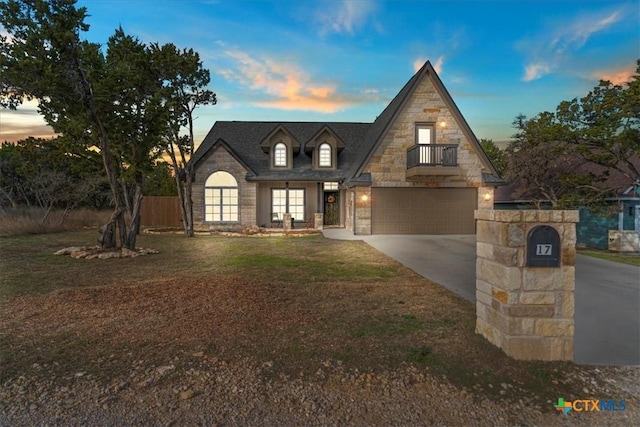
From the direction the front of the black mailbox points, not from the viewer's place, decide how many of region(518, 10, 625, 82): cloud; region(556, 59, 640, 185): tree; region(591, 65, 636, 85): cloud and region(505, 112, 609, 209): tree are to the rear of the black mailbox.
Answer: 4

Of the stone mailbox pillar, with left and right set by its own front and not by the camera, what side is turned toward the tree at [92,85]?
right

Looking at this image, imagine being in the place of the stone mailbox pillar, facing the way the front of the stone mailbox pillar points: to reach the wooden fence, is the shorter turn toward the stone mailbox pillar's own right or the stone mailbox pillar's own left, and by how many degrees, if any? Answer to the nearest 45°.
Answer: approximately 135° to the stone mailbox pillar's own right

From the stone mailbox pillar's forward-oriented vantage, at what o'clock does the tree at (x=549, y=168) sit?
The tree is roughly at 6 o'clock from the stone mailbox pillar.

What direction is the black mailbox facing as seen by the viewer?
toward the camera

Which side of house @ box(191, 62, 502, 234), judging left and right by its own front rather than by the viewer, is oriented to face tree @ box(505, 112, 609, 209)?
left

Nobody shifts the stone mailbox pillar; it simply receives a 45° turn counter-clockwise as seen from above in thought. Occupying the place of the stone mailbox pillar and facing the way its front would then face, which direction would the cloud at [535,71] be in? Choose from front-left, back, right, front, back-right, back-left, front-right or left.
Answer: back-left

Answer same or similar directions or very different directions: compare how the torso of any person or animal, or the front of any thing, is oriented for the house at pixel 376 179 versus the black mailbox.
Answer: same or similar directions

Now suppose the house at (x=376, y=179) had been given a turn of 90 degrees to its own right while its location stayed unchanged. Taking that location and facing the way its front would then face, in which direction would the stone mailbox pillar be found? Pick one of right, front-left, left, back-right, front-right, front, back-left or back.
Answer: left

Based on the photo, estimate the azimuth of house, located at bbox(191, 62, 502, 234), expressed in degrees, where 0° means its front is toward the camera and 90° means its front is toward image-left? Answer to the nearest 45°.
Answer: approximately 0°

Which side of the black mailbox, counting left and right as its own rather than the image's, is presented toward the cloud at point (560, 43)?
back

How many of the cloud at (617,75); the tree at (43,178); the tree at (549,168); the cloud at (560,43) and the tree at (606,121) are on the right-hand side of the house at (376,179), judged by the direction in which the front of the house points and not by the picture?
1
